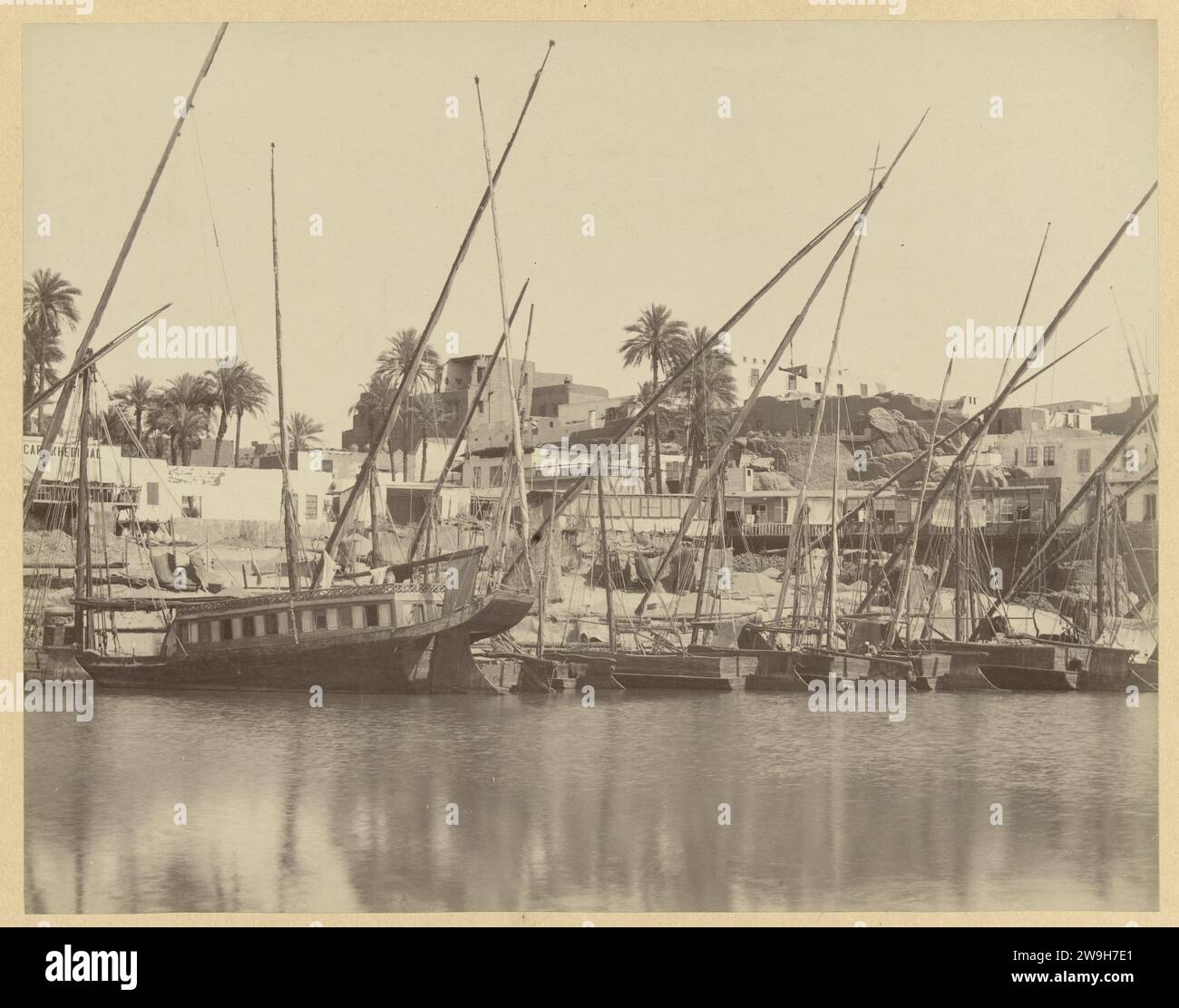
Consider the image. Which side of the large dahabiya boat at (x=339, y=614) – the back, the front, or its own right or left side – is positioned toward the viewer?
left

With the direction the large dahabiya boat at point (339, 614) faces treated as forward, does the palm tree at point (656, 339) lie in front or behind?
behind
